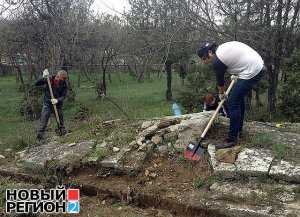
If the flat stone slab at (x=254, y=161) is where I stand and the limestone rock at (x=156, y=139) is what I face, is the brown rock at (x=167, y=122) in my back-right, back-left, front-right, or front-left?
front-right

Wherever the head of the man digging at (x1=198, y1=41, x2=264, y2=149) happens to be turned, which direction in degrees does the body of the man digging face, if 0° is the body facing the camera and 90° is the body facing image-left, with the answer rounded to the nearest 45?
approximately 90°

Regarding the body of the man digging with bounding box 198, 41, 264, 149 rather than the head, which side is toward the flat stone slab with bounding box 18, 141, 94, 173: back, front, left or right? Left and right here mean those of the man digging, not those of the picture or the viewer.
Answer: front

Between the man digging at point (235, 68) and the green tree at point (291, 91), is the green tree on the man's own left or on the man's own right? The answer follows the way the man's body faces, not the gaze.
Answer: on the man's own right
